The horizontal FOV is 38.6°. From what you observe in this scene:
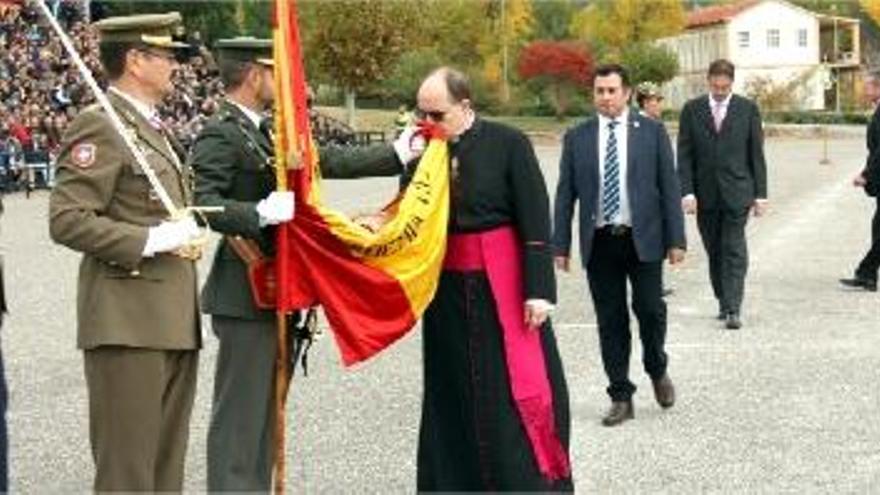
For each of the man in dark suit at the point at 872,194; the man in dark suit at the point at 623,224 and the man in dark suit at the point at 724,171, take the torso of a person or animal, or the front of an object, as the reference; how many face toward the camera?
2

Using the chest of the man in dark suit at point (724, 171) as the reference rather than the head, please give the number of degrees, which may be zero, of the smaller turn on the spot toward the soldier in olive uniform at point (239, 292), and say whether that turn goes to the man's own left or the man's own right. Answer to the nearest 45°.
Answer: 0° — they already face them

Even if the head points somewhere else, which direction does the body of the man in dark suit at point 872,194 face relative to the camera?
to the viewer's left

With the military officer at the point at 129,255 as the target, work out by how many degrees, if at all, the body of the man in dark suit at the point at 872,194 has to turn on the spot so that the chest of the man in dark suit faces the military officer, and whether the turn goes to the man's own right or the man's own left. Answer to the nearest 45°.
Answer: approximately 90° to the man's own left

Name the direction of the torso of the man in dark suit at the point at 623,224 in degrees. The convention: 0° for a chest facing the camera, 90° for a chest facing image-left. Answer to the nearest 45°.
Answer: approximately 0°

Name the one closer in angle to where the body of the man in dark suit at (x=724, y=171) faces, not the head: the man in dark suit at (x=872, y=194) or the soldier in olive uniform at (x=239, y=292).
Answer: the soldier in olive uniform

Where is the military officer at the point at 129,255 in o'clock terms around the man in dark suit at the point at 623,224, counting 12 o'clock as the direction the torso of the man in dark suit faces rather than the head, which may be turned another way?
The military officer is roughly at 1 o'clock from the man in dark suit.

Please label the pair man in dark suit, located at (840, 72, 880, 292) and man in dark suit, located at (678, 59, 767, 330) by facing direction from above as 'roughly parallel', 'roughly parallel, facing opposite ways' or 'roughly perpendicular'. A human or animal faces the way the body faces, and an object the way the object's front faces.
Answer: roughly perpendicular

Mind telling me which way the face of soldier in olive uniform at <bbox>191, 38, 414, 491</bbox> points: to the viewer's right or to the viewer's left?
to the viewer's right

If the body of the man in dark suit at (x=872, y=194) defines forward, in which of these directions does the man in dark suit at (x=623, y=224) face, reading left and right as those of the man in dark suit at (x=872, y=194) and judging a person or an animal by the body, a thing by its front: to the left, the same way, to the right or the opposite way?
to the left

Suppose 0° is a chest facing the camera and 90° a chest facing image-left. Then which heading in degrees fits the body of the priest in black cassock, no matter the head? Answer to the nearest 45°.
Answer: approximately 45°

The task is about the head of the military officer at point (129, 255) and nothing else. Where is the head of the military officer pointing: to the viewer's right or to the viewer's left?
to the viewer's right
